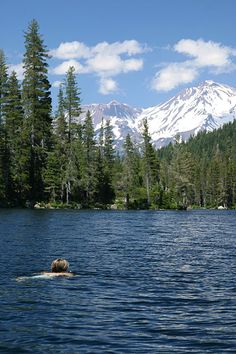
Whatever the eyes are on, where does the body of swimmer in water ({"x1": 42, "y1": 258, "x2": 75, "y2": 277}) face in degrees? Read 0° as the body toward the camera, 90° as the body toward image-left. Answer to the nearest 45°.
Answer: approximately 180°
